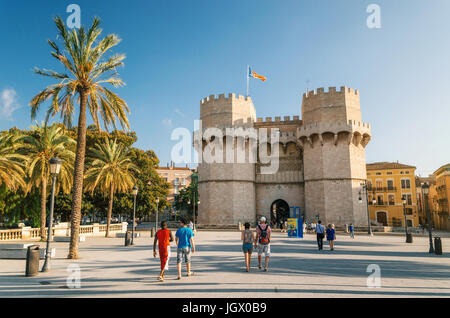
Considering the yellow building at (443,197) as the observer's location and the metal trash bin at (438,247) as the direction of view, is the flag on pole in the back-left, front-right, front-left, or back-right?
front-right

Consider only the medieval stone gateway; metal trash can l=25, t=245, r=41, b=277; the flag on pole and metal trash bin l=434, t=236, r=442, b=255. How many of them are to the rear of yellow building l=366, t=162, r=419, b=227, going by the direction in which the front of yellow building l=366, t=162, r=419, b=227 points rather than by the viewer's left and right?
0

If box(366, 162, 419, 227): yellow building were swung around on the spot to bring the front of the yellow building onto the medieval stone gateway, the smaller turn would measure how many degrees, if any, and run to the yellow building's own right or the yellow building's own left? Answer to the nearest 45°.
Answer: approximately 45° to the yellow building's own right

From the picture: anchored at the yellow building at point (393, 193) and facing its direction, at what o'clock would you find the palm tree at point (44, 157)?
The palm tree is roughly at 1 o'clock from the yellow building.

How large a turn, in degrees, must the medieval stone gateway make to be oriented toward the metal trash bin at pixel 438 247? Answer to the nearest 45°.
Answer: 0° — it already faces it

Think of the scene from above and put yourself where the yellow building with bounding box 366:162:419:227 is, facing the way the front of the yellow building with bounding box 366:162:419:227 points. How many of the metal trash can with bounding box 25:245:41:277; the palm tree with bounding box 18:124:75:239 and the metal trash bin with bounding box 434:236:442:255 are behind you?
0

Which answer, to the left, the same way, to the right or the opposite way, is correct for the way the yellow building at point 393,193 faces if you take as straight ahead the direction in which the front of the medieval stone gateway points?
the same way

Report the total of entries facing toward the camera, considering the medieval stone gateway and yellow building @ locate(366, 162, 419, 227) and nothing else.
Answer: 2

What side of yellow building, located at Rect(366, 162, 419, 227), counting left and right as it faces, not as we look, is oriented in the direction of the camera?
front

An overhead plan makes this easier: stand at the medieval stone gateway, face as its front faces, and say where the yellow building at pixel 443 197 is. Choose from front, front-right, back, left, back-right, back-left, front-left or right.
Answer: back-left

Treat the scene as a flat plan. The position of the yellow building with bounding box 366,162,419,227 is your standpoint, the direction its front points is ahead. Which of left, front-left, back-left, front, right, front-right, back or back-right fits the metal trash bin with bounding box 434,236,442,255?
front

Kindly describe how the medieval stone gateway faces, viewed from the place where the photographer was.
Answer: facing the viewer

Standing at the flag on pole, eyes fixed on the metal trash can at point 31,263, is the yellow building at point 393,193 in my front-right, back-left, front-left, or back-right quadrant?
back-left

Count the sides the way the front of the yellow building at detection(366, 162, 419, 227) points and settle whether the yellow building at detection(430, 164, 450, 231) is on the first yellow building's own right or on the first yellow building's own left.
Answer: on the first yellow building's own left

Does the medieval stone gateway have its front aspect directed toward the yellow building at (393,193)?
no
